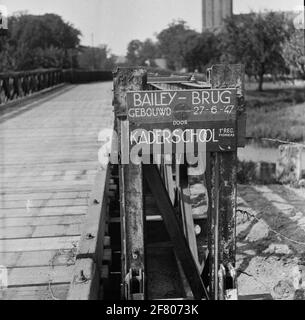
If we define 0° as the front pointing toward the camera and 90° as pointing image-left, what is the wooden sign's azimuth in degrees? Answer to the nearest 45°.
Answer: approximately 0°

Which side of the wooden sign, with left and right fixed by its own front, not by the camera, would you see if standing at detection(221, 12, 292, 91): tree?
back

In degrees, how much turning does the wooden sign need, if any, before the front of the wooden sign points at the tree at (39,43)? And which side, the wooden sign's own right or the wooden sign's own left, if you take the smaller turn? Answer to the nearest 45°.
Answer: approximately 180°

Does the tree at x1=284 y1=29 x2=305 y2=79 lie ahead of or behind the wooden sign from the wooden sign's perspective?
behind
